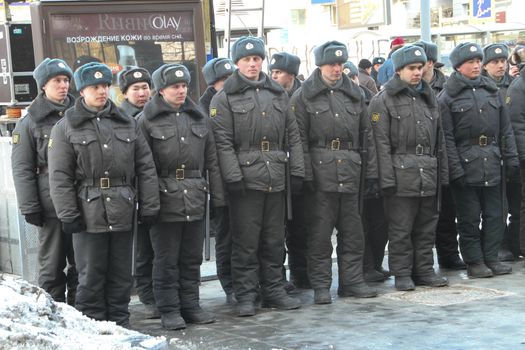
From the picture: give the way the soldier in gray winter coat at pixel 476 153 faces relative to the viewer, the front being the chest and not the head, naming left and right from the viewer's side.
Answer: facing the viewer and to the right of the viewer

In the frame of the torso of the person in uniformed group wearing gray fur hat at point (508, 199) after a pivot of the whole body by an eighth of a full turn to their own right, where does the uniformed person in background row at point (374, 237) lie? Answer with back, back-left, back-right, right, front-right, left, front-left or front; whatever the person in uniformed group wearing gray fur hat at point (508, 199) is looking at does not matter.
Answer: front-right

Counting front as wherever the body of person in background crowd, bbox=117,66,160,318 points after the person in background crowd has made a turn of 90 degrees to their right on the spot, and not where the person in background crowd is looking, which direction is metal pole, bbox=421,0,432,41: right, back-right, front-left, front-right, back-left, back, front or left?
back

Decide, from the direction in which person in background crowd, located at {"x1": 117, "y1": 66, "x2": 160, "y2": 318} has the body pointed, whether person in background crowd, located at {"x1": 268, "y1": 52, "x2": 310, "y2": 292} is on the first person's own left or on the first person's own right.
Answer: on the first person's own left

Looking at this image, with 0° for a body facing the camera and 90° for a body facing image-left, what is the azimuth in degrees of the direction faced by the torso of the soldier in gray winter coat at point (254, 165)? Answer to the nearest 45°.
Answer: approximately 315°

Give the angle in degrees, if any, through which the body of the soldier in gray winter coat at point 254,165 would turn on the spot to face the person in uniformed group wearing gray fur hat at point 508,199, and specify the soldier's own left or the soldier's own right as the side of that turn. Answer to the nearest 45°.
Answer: approximately 90° to the soldier's own left

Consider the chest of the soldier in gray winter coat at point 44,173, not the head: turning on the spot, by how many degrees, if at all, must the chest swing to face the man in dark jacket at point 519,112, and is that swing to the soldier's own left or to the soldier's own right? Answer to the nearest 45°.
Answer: approximately 45° to the soldier's own left

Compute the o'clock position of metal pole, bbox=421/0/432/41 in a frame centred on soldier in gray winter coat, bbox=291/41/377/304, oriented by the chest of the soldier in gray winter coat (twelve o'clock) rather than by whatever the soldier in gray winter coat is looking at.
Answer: The metal pole is roughly at 8 o'clock from the soldier in gray winter coat.

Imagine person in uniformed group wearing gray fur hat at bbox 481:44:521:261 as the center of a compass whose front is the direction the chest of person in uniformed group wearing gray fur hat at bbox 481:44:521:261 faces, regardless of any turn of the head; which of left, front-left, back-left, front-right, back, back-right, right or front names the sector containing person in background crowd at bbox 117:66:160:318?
right
